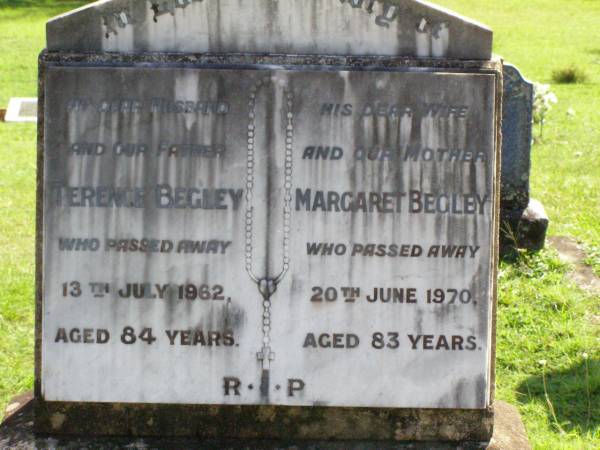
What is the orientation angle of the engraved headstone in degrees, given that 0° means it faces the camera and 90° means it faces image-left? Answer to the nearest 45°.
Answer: approximately 0°

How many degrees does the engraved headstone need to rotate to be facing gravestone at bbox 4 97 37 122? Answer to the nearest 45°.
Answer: approximately 180°

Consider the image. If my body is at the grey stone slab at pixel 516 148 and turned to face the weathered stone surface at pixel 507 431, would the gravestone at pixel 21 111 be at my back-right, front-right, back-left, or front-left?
back-right

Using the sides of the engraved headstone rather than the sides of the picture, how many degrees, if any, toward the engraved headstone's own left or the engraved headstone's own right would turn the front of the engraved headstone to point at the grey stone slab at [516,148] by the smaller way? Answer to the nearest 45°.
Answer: approximately 135° to the engraved headstone's own left

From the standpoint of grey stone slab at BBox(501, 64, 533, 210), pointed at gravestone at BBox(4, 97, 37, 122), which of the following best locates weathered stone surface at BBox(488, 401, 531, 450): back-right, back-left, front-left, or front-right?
back-left
